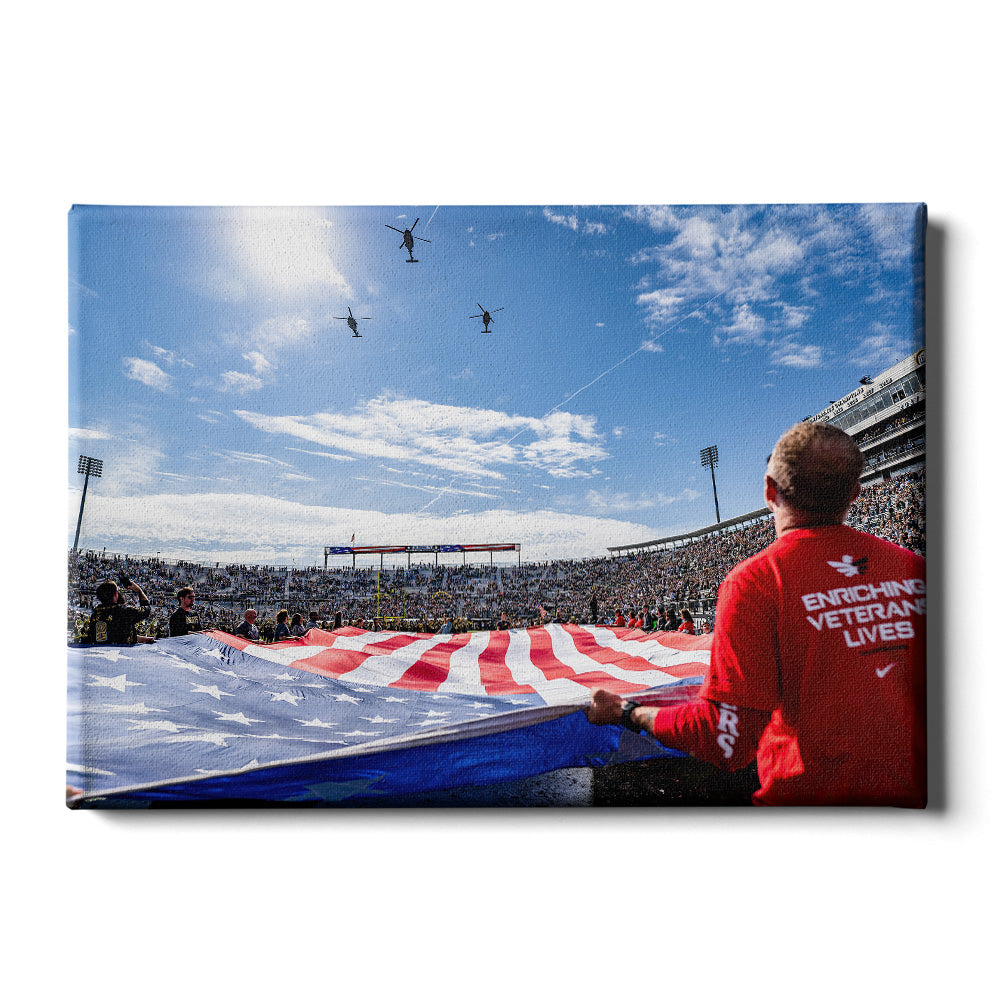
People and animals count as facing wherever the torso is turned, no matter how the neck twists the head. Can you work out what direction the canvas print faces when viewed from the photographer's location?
facing the viewer
